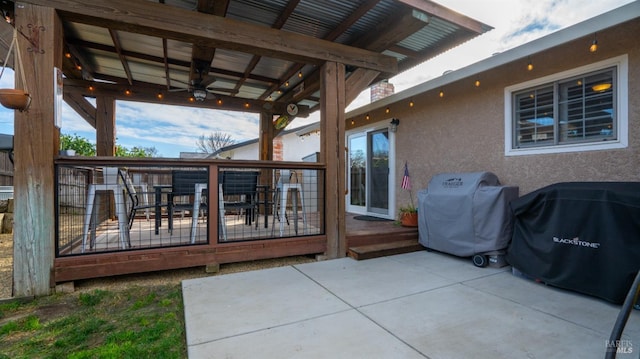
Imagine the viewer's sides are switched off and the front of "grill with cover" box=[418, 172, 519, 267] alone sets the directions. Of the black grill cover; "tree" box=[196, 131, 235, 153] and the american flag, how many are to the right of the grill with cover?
2

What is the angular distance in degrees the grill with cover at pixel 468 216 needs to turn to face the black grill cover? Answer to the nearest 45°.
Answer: approximately 90° to its left

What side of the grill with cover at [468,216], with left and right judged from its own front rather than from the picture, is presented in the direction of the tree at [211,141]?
right

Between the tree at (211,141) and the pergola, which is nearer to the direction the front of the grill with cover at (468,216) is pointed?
the pergola

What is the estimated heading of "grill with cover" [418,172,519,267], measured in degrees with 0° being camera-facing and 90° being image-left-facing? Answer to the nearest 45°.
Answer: approximately 45°

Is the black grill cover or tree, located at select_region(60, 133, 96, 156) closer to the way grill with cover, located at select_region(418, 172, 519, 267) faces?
the tree

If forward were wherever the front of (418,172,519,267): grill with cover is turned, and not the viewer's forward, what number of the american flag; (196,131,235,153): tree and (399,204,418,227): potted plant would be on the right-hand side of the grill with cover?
3

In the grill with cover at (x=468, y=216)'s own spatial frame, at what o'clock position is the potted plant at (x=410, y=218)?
The potted plant is roughly at 3 o'clock from the grill with cover.

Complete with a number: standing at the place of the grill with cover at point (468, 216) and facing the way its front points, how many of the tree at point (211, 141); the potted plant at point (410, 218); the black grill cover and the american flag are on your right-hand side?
3

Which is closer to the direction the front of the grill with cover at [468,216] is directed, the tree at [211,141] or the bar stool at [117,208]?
the bar stool

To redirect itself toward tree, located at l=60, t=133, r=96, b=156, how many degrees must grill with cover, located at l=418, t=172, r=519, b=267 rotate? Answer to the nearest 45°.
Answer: approximately 45° to its right
